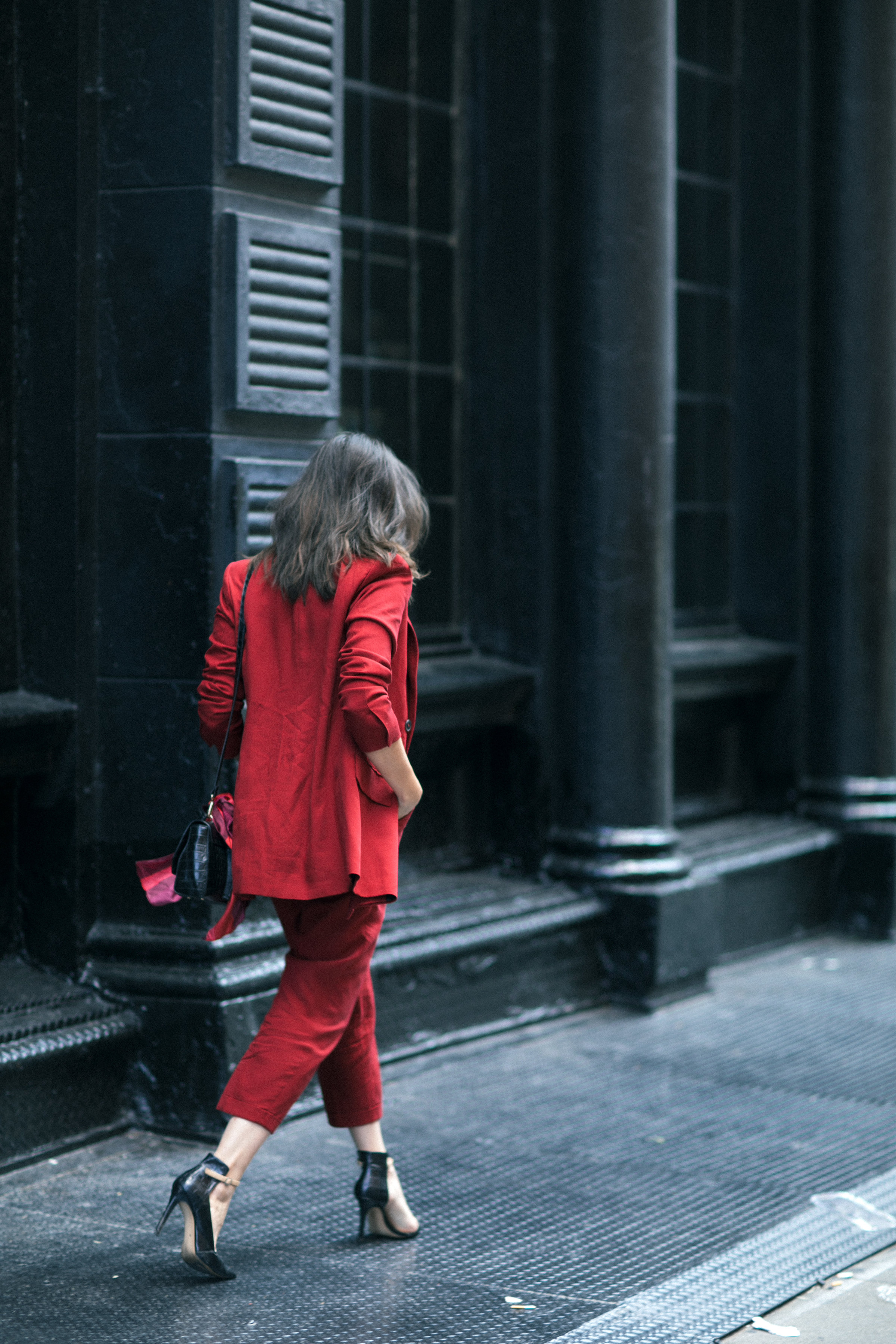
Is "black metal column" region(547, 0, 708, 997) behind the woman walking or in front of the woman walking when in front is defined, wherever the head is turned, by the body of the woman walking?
in front

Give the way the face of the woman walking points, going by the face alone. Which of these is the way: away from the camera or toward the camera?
away from the camera

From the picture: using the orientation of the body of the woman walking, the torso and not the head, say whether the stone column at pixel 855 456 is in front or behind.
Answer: in front

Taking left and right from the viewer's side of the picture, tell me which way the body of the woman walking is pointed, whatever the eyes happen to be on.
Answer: facing away from the viewer and to the right of the viewer
